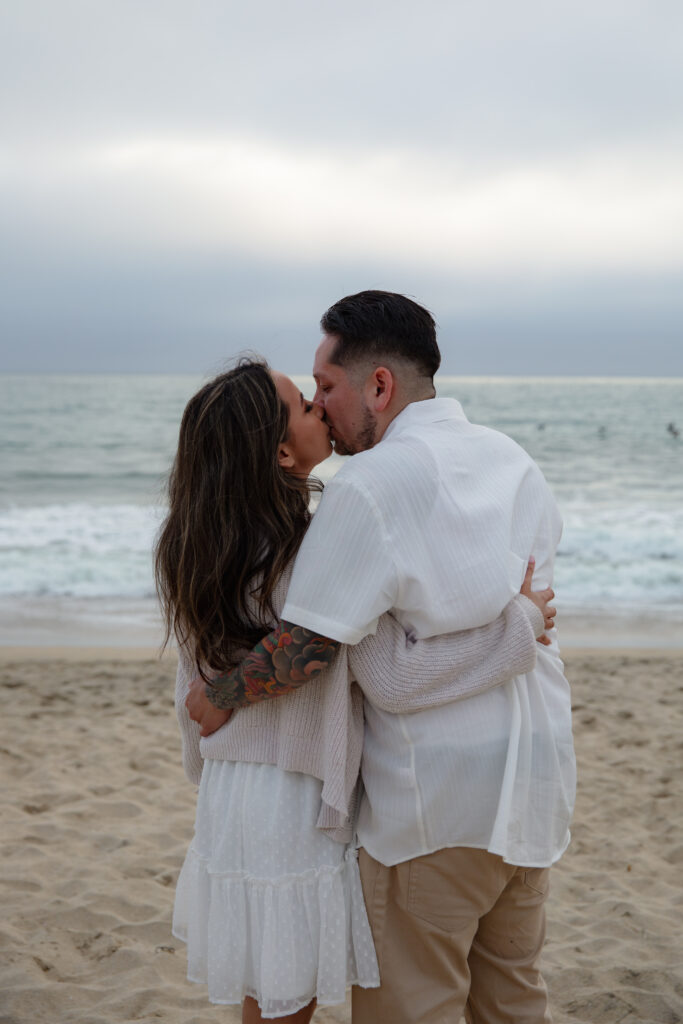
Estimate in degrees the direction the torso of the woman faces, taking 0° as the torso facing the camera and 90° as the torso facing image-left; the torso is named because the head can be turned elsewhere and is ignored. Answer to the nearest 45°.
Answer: approximately 225°

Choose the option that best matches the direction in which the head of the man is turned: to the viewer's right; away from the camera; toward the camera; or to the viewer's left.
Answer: to the viewer's left

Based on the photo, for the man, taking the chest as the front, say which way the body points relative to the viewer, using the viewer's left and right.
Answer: facing away from the viewer and to the left of the viewer
